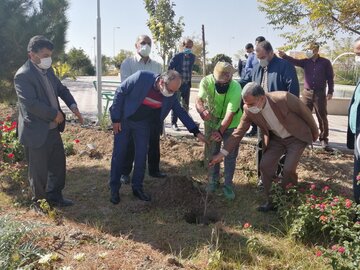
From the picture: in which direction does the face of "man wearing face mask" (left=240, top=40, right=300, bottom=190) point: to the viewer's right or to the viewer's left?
to the viewer's left

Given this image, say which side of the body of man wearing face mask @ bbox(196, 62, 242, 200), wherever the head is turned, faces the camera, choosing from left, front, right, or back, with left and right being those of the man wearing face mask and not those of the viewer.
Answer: front

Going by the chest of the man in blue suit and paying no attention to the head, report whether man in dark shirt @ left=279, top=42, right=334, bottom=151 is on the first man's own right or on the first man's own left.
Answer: on the first man's own left

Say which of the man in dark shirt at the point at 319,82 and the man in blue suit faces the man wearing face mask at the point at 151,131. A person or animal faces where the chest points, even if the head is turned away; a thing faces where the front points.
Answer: the man in dark shirt

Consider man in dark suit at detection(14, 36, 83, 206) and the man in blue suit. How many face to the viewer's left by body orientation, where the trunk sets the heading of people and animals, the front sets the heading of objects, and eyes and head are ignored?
0

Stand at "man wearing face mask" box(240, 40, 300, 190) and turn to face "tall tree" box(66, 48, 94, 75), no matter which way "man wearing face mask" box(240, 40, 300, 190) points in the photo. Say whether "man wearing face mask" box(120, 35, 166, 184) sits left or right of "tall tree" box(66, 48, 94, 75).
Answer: left

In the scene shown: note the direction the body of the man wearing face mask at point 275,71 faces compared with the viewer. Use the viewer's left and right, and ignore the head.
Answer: facing the viewer and to the left of the viewer

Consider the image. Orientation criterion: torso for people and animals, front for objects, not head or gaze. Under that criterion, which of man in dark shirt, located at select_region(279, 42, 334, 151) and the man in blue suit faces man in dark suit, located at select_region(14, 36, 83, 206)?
the man in dark shirt

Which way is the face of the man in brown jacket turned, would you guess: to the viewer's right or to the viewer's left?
to the viewer's left

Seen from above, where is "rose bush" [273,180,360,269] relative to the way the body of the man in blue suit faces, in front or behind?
in front

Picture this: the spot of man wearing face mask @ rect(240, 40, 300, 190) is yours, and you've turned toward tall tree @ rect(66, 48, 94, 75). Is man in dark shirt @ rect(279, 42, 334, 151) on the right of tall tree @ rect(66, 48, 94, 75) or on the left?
right

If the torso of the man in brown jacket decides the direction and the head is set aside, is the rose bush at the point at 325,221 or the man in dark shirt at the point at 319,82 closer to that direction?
the rose bush

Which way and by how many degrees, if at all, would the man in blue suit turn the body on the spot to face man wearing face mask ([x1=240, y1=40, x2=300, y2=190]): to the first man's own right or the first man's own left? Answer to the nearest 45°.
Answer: approximately 45° to the first man's own left

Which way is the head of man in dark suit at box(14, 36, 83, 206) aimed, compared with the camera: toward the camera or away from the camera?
toward the camera

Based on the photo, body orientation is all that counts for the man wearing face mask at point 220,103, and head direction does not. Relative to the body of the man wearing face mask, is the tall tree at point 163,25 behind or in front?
behind

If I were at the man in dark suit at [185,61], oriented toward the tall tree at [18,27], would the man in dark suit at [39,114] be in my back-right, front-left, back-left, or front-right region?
front-left

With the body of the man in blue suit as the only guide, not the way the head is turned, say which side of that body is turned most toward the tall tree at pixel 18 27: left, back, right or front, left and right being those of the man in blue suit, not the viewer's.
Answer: back

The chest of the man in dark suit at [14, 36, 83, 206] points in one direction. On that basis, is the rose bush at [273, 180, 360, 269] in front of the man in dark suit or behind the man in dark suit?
in front
